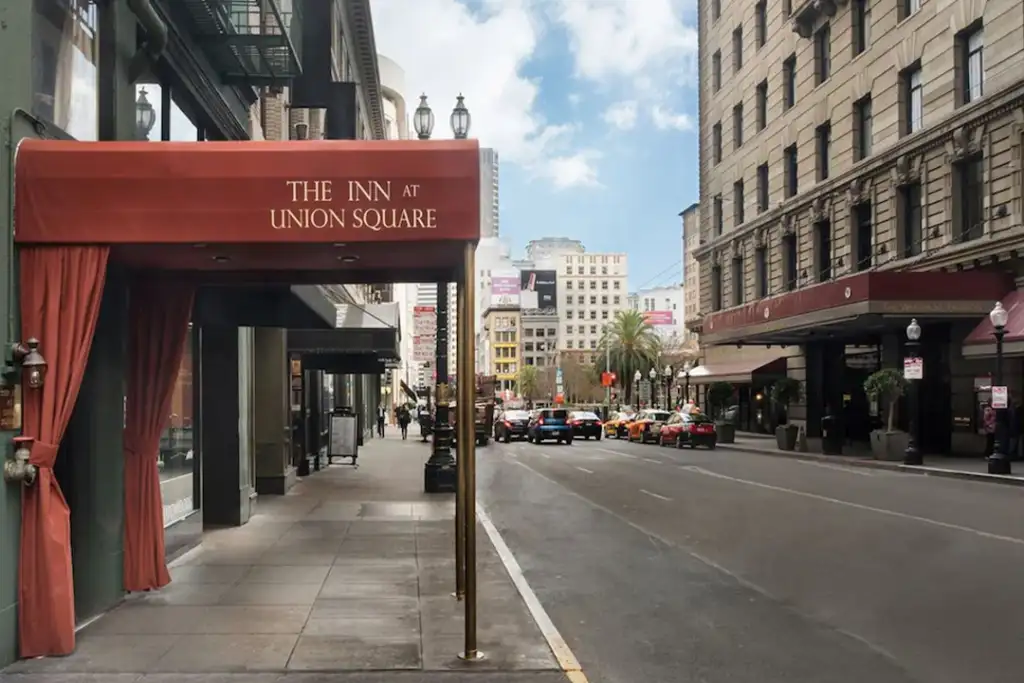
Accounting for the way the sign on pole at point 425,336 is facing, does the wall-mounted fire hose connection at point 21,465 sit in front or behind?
in front

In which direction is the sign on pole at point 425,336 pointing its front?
toward the camera

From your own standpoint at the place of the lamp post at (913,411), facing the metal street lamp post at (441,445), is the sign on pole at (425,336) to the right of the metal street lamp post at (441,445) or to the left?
right
